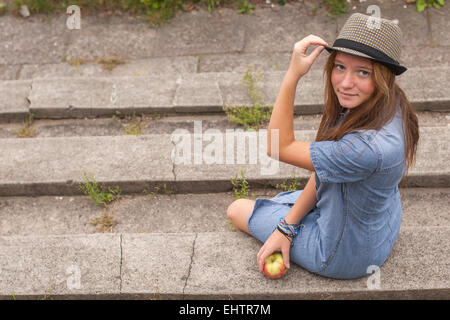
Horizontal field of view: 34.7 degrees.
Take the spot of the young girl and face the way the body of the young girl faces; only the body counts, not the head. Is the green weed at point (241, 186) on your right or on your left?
on your right

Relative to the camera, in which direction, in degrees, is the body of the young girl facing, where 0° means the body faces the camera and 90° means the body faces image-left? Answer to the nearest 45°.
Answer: approximately 90°

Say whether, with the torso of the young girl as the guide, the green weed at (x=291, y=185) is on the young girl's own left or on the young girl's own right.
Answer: on the young girl's own right

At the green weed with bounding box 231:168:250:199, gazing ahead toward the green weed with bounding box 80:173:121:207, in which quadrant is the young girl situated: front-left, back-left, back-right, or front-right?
back-left
